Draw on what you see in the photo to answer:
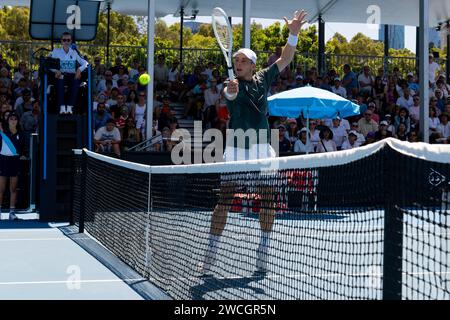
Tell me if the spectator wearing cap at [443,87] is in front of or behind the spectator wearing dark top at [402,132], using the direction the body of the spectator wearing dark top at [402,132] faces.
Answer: behind

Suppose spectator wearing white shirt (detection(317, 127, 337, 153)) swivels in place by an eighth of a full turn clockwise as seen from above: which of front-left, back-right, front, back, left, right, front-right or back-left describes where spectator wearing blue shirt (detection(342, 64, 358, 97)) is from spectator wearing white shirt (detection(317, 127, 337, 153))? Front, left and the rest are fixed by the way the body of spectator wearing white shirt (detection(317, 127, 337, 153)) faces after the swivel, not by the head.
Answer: back-right

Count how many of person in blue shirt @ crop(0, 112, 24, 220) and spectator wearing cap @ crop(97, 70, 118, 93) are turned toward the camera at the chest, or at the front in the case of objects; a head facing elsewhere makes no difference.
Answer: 2

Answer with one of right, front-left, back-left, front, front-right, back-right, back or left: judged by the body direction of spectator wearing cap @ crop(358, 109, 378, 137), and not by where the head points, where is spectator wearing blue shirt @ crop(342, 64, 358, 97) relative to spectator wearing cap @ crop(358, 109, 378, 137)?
back

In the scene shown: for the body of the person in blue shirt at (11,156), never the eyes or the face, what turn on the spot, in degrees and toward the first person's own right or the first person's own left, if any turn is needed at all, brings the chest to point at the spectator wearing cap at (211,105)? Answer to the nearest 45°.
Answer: approximately 135° to the first person's own left

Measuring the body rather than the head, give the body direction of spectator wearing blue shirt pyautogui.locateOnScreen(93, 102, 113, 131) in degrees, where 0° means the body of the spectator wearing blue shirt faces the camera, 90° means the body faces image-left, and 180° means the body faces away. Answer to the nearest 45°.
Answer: approximately 0°

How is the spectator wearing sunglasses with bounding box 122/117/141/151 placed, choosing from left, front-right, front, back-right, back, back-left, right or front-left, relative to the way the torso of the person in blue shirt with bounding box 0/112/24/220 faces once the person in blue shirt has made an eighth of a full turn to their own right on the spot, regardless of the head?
back
